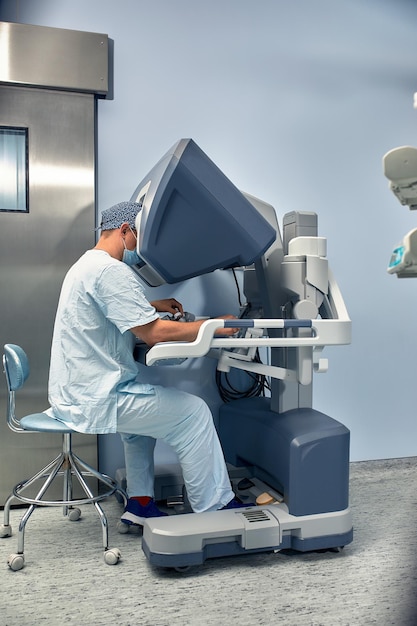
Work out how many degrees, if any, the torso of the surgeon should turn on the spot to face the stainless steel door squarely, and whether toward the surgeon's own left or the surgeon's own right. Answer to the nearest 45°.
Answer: approximately 135° to the surgeon's own left

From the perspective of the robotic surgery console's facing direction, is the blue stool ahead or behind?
ahead

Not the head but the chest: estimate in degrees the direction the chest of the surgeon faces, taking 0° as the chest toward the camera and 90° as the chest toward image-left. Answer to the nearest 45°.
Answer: approximately 270°

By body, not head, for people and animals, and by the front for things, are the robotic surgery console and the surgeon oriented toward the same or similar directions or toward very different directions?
very different directions

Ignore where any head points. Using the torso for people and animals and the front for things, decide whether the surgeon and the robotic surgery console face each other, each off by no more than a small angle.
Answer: yes

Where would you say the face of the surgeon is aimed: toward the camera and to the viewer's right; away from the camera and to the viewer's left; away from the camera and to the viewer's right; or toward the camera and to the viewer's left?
away from the camera and to the viewer's right

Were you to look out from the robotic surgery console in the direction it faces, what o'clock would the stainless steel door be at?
The stainless steel door is roughly at 1 o'clock from the robotic surgery console.

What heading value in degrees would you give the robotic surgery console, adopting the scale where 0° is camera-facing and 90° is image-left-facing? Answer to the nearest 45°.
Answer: approximately 90°
